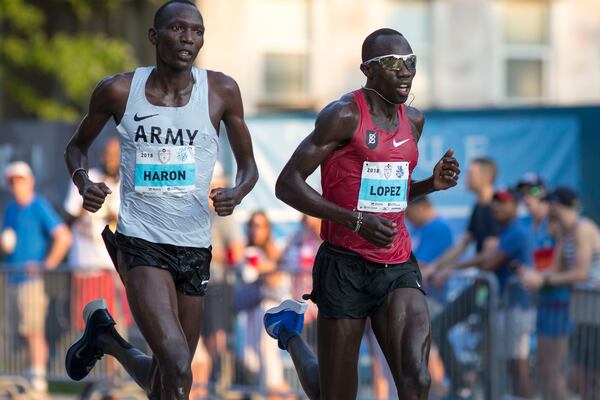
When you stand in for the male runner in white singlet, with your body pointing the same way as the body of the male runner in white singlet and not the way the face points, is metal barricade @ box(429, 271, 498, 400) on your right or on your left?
on your left

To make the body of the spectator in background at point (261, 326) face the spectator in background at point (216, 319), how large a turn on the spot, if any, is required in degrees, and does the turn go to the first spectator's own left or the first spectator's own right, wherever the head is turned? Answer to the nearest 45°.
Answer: approximately 90° to the first spectator's own right

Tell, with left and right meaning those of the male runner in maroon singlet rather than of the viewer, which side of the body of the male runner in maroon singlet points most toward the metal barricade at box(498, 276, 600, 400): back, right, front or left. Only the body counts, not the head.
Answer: left

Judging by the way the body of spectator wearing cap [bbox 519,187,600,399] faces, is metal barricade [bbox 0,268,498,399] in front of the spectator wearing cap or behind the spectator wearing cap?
in front

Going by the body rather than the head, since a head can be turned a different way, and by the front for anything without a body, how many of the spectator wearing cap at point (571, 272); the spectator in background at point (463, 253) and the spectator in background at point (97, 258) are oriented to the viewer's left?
2

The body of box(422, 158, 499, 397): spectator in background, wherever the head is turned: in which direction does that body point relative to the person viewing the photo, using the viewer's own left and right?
facing to the left of the viewer

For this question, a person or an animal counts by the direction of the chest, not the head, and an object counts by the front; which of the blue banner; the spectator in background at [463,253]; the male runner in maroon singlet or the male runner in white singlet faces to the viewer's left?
the spectator in background

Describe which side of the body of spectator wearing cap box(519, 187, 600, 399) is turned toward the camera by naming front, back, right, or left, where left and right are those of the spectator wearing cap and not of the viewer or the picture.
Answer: left

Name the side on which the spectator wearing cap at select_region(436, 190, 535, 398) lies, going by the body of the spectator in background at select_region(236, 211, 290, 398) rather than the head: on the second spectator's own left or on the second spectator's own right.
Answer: on the second spectator's own left
